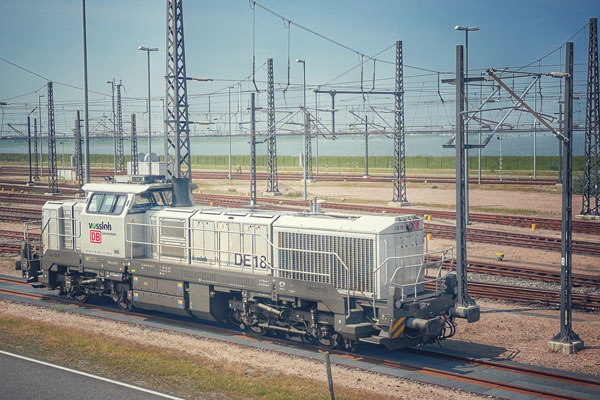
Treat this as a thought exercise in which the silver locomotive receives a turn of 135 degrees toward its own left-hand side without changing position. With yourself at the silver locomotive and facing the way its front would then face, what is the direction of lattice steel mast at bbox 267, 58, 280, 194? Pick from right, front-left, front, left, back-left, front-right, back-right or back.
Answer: front

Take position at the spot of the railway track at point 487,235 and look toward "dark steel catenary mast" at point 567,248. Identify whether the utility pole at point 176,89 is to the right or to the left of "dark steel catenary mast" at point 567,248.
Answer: right

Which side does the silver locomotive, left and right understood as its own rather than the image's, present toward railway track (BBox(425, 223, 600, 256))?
left

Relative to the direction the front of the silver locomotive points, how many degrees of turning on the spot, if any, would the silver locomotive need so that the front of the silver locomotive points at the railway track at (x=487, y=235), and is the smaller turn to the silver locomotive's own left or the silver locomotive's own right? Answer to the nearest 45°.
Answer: approximately 90° to the silver locomotive's own left

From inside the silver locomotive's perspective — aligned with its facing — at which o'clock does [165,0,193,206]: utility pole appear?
The utility pole is roughly at 7 o'clock from the silver locomotive.

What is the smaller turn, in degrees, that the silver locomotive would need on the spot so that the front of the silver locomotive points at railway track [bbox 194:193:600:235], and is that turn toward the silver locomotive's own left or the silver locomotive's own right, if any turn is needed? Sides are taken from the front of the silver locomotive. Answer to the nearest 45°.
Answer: approximately 90° to the silver locomotive's own left

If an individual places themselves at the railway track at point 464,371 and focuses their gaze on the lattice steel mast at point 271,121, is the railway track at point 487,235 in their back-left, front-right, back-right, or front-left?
front-right

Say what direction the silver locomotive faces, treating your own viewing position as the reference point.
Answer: facing the viewer and to the right of the viewer

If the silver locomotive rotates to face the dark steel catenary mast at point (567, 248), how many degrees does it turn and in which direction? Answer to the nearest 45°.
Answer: approximately 45° to its left
